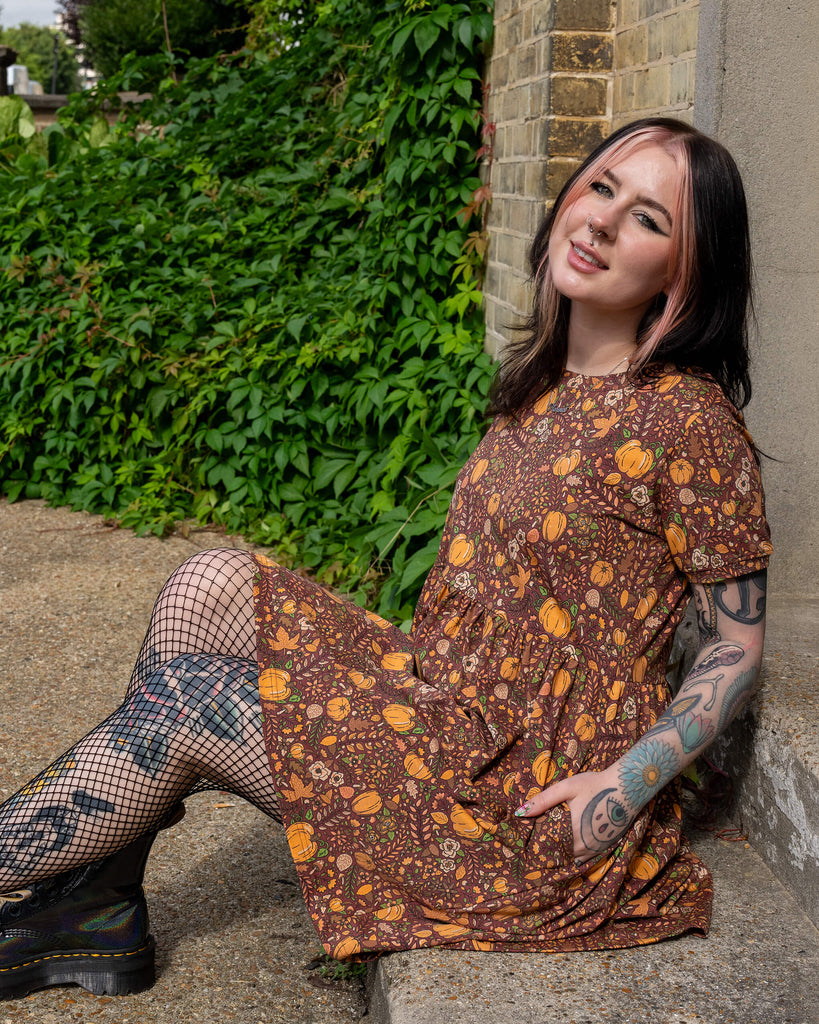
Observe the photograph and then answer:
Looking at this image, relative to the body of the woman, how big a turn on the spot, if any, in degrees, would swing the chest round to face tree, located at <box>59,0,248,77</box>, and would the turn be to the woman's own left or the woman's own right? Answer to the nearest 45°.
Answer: approximately 135° to the woman's own right

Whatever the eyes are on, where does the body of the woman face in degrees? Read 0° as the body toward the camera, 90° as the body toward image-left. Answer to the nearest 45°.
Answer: approximately 45°

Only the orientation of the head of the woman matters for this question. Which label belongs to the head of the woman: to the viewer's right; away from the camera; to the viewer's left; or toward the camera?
toward the camera
